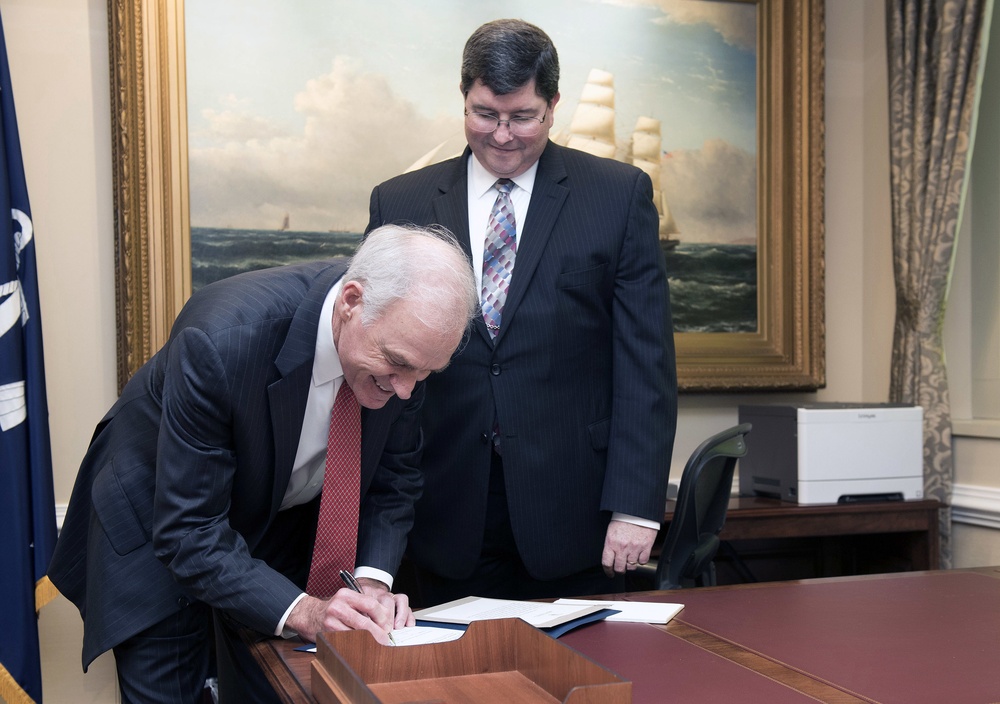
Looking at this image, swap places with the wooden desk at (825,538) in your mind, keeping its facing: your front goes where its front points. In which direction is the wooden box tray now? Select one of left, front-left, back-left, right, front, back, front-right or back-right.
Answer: front

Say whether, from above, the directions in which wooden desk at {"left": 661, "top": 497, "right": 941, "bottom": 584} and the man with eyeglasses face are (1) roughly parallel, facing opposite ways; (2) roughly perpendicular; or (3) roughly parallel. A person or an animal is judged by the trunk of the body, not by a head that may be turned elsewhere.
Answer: roughly parallel

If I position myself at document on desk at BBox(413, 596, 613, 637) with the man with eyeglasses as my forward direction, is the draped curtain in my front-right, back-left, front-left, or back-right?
front-right

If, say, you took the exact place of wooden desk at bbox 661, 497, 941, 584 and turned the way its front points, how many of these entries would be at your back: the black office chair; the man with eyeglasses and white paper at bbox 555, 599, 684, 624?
0

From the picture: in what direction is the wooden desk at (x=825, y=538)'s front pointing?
toward the camera

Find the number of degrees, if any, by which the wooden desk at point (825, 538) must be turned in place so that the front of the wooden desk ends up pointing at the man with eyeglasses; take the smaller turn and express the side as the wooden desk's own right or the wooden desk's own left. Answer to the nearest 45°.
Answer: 0° — it already faces them

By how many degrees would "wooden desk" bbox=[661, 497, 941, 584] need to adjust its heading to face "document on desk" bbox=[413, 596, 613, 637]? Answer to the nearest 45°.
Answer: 0° — it already faces it

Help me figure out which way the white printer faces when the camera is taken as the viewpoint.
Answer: facing the viewer and to the right of the viewer

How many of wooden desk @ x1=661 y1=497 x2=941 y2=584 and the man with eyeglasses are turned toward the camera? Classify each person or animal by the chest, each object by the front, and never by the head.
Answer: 2

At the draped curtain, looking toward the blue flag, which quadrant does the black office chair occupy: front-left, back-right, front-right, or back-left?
front-left

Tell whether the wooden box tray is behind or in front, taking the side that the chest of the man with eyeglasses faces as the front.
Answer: in front

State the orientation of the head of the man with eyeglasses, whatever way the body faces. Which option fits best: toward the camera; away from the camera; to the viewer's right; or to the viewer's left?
toward the camera

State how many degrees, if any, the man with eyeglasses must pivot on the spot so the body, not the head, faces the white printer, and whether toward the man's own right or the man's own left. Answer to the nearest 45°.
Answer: approximately 135° to the man's own left

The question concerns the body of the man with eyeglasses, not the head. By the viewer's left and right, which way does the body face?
facing the viewer

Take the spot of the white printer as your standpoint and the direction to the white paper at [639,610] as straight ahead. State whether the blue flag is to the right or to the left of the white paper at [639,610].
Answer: right

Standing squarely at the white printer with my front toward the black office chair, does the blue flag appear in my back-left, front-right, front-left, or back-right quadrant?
front-right
